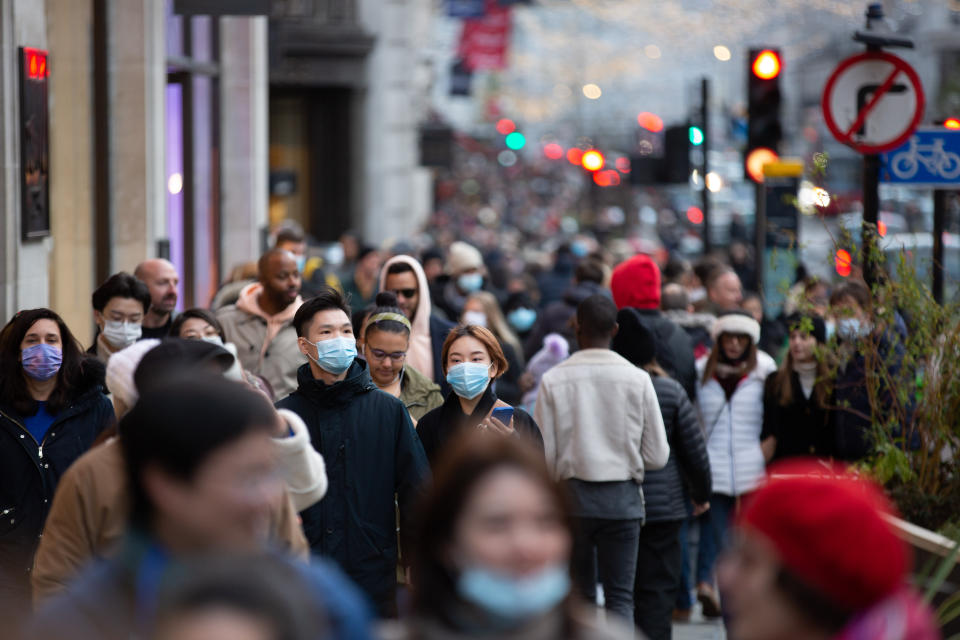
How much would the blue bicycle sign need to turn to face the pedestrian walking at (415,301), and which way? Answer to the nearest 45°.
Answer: approximately 45° to its right

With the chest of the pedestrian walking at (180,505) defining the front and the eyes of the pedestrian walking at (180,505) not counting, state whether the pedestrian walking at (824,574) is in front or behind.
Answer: in front

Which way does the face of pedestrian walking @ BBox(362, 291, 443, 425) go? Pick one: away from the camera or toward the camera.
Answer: toward the camera

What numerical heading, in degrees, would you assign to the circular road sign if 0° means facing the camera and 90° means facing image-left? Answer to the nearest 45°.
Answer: approximately 0°

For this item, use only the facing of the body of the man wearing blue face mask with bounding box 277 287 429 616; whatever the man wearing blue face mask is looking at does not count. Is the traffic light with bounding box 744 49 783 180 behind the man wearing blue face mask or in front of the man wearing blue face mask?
behind

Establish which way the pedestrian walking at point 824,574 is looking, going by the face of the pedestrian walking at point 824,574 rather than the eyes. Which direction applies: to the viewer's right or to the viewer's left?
to the viewer's left

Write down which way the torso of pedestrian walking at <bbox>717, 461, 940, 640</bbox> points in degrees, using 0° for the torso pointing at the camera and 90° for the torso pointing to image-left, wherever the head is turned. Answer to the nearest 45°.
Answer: approximately 90°

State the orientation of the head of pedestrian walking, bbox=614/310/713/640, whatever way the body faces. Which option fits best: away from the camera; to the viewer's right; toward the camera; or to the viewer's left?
away from the camera

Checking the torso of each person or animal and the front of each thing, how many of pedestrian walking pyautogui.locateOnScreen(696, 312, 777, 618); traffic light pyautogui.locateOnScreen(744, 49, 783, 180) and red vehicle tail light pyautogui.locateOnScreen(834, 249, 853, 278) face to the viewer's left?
0

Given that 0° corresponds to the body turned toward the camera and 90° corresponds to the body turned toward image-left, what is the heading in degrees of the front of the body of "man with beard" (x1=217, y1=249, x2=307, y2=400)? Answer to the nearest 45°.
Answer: approximately 315°

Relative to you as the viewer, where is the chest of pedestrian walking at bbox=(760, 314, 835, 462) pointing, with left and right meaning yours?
facing the viewer

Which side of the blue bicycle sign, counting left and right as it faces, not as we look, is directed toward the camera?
front

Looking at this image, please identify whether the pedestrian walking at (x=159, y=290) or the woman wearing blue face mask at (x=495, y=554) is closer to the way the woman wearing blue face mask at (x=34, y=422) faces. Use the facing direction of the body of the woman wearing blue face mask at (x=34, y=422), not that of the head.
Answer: the woman wearing blue face mask

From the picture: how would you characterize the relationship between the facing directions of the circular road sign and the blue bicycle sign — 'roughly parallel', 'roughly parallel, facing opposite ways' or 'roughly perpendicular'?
roughly parallel

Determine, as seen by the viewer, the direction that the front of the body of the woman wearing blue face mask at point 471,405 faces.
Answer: toward the camera

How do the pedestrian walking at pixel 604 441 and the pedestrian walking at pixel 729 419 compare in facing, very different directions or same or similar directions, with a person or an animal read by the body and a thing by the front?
very different directions

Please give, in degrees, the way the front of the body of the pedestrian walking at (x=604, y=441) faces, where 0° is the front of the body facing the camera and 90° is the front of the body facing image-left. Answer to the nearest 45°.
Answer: approximately 180°

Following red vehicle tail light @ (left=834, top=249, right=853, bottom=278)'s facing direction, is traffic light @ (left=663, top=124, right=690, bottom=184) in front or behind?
behind

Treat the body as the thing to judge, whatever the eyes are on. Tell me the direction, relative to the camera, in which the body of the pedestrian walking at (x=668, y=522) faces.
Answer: away from the camera

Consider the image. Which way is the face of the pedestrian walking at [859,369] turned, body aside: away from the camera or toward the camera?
toward the camera
